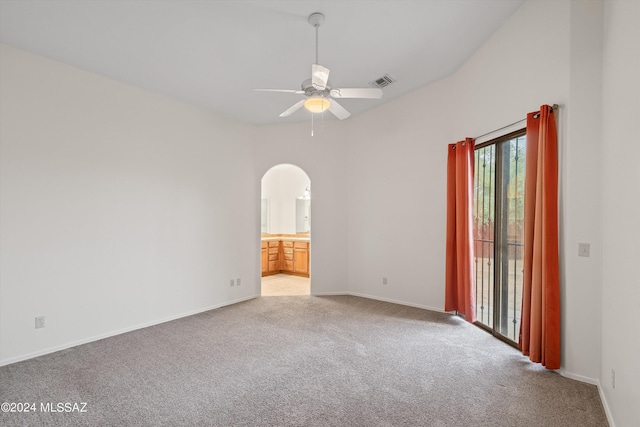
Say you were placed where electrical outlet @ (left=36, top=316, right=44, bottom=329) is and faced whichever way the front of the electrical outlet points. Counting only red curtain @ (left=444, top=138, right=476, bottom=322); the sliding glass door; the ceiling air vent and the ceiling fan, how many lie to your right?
0

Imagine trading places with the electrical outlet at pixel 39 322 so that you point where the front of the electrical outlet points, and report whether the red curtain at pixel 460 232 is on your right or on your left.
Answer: on your left

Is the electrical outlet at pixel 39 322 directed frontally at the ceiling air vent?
no

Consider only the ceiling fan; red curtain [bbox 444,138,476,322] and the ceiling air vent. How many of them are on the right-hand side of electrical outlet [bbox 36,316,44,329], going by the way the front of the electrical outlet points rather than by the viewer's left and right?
0

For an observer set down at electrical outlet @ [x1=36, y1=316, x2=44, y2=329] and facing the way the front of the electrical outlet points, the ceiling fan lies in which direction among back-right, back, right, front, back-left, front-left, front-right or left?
front-left

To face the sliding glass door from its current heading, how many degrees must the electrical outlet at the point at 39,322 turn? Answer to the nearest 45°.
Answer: approximately 45° to its left
